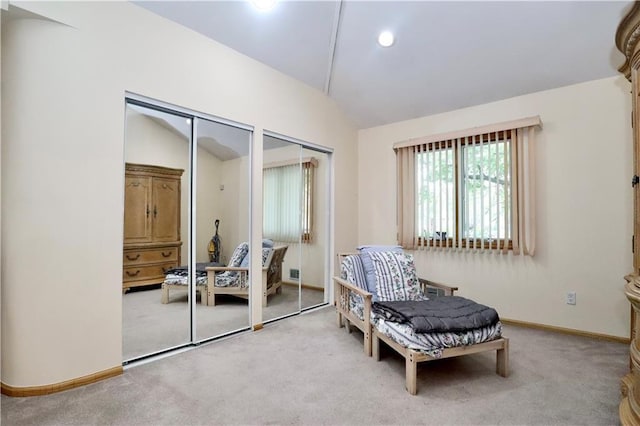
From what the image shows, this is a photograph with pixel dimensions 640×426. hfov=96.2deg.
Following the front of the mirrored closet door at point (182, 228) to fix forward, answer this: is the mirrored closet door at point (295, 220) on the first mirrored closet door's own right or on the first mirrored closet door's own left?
on the first mirrored closet door's own left

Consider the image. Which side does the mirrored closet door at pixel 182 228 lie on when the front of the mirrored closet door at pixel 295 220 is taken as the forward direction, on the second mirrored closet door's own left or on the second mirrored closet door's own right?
on the second mirrored closet door's own right

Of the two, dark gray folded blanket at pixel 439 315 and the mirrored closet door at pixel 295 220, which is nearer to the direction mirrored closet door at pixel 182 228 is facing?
the dark gray folded blanket

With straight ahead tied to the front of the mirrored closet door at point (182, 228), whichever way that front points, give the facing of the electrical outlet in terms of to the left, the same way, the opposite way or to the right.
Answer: to the right

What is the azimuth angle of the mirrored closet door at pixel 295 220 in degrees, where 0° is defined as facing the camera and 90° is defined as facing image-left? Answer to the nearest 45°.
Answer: approximately 315°

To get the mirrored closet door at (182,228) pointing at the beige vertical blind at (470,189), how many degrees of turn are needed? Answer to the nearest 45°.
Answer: approximately 45° to its left

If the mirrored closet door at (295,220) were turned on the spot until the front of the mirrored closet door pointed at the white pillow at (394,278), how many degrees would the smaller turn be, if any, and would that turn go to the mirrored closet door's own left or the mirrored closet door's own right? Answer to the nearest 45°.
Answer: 0° — it already faces it

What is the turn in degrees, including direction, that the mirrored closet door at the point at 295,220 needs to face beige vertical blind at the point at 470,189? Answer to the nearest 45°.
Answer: approximately 45° to its left

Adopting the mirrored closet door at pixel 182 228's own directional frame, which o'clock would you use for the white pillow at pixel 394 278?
The white pillow is roughly at 11 o'clock from the mirrored closet door.
